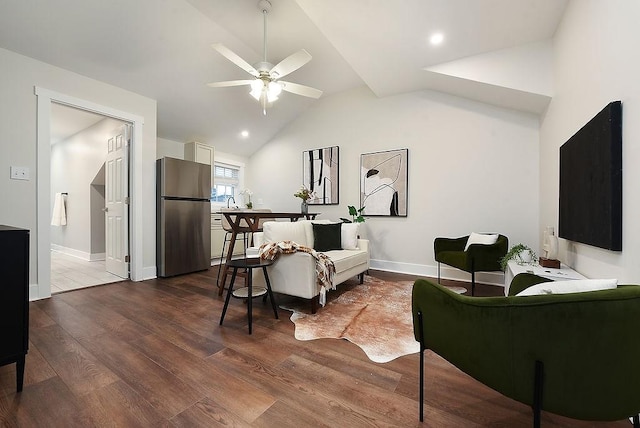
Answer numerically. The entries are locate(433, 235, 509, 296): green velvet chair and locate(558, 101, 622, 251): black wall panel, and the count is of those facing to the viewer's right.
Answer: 0

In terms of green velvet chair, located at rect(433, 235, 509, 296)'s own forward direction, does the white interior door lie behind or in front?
in front

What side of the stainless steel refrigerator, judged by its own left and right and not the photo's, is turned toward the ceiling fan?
front

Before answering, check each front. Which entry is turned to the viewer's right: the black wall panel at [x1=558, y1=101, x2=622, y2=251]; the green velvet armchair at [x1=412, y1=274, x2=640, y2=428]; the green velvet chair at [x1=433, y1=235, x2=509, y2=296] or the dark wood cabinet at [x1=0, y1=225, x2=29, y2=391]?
the dark wood cabinet

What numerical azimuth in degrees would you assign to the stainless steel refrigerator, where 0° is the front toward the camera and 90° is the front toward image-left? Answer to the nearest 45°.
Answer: approximately 315°

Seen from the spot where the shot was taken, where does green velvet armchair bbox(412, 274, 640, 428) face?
facing away from the viewer and to the left of the viewer

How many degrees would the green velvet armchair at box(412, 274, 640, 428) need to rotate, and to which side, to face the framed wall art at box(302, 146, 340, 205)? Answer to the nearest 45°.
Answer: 0° — it already faces it

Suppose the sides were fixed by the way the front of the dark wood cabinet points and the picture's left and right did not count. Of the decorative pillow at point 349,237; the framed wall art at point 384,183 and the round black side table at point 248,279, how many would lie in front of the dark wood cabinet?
3

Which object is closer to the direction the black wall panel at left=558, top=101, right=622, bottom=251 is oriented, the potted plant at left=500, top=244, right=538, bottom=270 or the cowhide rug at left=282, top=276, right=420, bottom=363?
the cowhide rug

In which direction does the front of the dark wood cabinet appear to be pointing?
to the viewer's right

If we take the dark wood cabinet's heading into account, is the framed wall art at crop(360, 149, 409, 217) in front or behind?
in front
